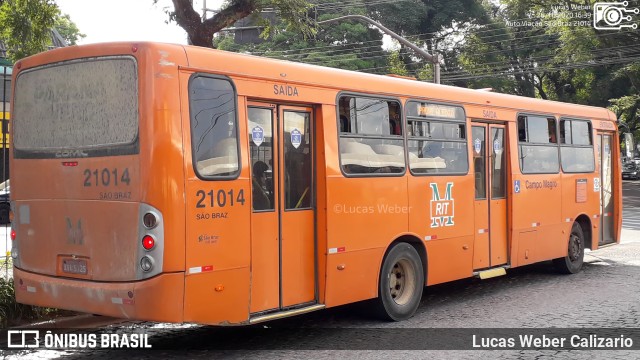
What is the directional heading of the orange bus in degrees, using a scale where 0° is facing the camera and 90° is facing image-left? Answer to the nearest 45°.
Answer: approximately 225°
